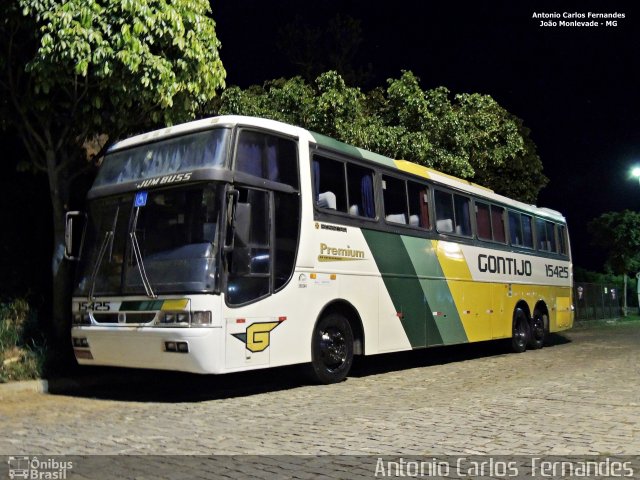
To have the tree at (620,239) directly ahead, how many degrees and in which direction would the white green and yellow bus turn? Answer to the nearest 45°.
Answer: approximately 180°

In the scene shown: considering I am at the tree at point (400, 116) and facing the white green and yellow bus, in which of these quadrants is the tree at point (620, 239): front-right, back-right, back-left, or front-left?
back-left

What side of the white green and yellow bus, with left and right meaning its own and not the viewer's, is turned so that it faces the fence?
back

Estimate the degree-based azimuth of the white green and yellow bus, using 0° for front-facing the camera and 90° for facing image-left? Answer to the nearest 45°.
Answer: approximately 45°

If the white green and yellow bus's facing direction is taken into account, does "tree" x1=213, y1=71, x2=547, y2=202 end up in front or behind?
behind
